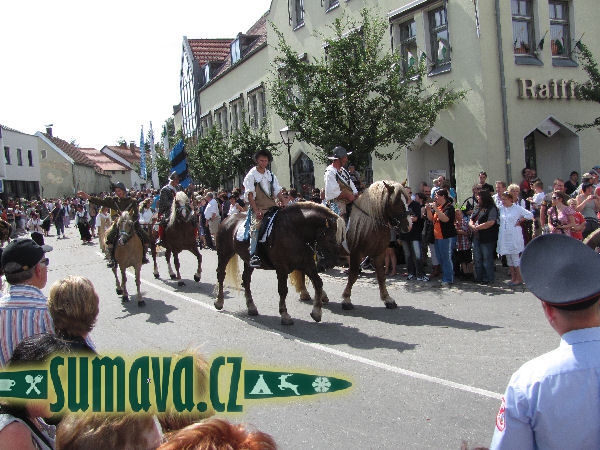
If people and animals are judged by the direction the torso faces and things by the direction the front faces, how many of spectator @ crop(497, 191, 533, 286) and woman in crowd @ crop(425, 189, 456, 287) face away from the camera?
0

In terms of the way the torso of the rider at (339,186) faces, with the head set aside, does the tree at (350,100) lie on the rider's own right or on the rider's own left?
on the rider's own left

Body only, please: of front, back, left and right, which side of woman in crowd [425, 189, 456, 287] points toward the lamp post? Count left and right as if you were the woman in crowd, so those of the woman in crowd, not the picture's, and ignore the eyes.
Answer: right

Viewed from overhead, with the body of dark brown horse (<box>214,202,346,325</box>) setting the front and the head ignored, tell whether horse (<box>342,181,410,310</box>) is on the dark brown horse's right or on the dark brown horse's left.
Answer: on the dark brown horse's left

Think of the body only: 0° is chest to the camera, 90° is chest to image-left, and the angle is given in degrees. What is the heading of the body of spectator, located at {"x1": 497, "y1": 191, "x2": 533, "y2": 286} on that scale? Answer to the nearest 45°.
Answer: approximately 45°

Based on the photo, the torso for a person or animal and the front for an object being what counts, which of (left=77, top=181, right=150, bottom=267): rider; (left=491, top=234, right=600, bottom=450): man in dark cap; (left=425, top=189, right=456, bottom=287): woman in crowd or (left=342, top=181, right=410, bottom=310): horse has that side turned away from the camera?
the man in dark cap

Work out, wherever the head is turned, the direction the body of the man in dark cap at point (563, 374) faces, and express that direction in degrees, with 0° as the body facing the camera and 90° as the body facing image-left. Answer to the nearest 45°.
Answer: approximately 180°

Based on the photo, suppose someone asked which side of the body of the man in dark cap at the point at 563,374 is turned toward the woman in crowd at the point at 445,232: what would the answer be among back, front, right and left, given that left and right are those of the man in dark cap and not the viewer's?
front

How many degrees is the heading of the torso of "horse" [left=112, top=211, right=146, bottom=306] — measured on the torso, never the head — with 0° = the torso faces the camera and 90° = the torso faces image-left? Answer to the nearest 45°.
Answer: approximately 0°

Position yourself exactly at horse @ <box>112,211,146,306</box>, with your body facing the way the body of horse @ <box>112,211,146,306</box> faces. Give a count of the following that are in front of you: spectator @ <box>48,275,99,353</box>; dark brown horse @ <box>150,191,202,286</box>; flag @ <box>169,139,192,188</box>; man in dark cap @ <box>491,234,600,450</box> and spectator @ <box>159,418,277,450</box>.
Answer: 3

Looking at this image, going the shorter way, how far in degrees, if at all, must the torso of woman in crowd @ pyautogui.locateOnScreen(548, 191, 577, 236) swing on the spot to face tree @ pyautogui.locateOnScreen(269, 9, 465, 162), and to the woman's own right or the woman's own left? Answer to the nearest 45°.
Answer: approximately 90° to the woman's own right

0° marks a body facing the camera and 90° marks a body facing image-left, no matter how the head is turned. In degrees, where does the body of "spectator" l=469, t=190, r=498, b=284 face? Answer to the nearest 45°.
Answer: approximately 45°

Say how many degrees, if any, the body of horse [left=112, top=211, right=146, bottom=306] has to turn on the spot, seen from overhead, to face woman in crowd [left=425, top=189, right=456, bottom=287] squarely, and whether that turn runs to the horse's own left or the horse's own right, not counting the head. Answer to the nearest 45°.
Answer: approximately 90° to the horse's own left

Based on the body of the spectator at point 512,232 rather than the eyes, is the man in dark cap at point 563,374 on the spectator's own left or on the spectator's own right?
on the spectator's own left

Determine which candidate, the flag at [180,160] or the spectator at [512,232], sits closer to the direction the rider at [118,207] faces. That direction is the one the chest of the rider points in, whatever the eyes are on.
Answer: the spectator
